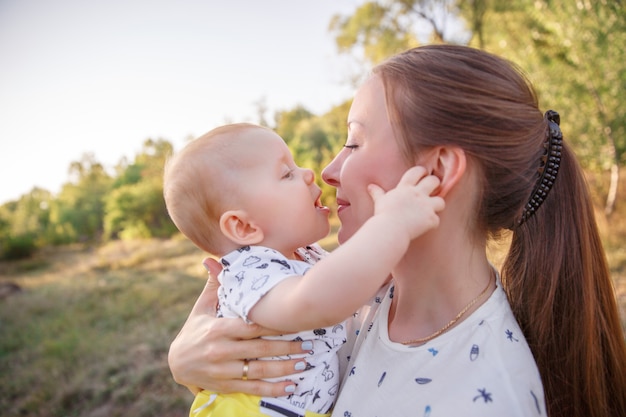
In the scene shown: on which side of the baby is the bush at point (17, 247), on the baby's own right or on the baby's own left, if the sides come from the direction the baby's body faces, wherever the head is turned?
on the baby's own left

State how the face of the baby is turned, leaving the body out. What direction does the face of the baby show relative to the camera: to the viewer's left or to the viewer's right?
to the viewer's right

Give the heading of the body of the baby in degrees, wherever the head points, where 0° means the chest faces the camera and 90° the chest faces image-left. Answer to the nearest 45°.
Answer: approximately 270°

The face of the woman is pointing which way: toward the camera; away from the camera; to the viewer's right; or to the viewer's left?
to the viewer's left

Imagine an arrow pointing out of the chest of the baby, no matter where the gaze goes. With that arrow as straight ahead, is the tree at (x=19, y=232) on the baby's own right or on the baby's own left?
on the baby's own left
